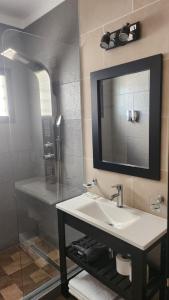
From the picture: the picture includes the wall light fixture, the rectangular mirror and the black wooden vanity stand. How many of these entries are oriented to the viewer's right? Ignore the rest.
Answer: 0

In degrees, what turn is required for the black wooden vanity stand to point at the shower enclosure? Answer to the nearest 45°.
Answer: approximately 90° to its right

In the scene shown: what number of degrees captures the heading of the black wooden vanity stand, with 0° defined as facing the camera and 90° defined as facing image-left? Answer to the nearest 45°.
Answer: approximately 45°

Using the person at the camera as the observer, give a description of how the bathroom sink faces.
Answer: facing the viewer and to the left of the viewer

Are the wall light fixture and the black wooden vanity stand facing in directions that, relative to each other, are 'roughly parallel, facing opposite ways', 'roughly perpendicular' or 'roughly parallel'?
roughly parallel

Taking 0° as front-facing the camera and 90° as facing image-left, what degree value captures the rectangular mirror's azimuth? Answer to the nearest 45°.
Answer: approximately 45°

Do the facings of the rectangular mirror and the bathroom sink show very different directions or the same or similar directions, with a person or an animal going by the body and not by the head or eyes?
same or similar directions

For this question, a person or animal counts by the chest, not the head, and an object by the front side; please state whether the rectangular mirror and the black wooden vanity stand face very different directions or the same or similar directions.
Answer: same or similar directions

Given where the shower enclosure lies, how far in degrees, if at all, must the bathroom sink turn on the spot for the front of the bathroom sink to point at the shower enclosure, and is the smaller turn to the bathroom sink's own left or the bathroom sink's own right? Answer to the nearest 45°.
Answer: approximately 90° to the bathroom sink's own right

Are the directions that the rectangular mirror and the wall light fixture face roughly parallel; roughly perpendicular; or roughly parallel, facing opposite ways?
roughly parallel
